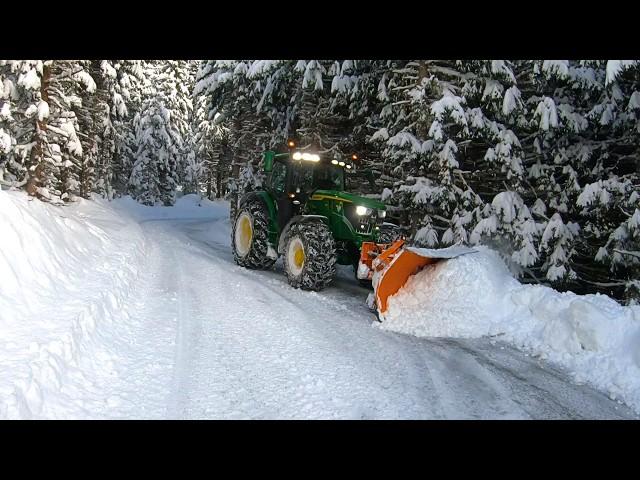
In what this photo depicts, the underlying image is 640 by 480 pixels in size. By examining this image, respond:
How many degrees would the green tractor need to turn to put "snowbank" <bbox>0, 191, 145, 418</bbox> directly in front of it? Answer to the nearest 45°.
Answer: approximately 90° to its right

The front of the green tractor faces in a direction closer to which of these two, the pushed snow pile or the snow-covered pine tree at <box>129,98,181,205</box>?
the pushed snow pile

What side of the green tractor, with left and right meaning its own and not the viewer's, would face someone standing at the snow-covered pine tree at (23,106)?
back

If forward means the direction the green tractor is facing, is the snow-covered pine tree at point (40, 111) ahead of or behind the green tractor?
behind

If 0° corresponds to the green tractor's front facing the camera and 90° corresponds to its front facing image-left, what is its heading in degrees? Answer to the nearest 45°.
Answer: approximately 315°

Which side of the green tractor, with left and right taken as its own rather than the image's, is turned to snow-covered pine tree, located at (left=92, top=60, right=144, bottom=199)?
back

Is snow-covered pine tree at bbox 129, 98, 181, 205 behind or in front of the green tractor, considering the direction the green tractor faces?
behind

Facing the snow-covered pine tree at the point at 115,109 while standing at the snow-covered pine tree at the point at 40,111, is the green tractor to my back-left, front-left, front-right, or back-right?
back-right

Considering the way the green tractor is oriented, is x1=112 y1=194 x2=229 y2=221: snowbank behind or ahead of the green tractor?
behind

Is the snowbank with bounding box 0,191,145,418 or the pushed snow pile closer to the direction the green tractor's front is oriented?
the pushed snow pile
